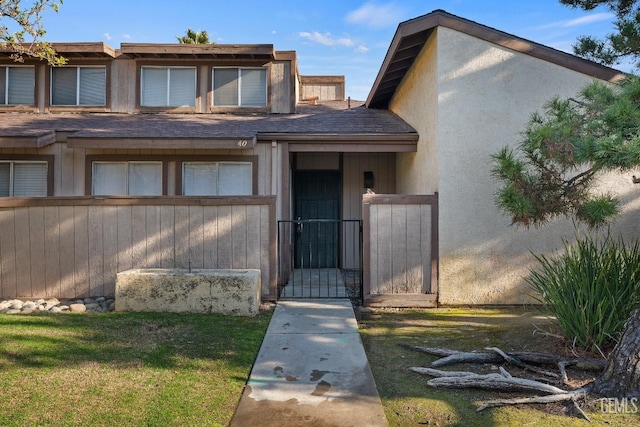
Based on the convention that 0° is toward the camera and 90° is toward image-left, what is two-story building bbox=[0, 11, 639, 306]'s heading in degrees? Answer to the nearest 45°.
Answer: approximately 0°

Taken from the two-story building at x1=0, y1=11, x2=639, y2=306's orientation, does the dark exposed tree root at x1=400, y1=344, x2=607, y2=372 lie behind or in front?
in front

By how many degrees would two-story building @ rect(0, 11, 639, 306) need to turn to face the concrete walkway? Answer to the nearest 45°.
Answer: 0° — it already faces it

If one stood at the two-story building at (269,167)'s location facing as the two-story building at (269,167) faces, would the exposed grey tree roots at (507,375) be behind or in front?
in front

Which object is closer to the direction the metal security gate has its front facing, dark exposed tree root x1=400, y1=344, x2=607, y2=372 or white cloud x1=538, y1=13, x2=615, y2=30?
the dark exposed tree root

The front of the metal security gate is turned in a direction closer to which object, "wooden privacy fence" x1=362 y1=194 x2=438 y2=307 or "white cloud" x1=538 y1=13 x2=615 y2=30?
the wooden privacy fence

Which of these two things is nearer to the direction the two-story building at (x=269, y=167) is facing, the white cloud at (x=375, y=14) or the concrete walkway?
the concrete walkway

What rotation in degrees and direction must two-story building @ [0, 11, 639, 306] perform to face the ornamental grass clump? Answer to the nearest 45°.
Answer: approximately 45° to its left
